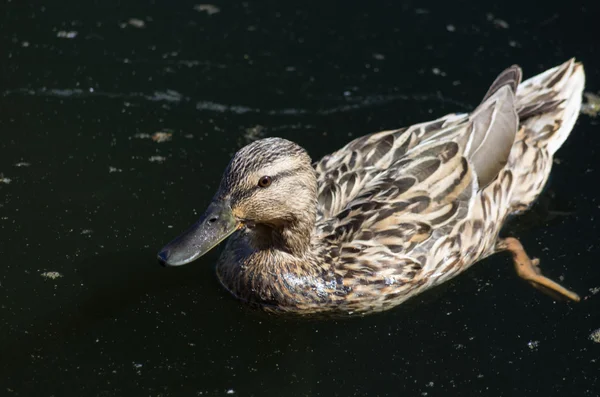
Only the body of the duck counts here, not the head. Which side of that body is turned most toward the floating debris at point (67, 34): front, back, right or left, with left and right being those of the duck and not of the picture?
right

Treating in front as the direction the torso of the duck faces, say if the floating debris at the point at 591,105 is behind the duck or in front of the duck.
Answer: behind

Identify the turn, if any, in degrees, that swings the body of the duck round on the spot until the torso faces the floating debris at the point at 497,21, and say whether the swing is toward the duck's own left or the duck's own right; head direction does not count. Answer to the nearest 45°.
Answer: approximately 135° to the duck's own right

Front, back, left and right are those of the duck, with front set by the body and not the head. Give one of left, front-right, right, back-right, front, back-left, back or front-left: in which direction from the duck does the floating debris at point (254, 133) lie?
right

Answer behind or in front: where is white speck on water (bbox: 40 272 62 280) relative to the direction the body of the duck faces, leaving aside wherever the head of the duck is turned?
in front

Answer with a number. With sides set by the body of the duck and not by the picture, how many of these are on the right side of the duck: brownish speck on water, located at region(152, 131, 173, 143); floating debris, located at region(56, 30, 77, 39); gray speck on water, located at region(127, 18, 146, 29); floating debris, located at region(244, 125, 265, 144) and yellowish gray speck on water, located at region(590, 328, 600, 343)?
4

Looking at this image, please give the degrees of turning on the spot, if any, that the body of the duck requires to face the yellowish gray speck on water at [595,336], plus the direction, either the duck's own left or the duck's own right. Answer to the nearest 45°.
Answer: approximately 135° to the duck's own left

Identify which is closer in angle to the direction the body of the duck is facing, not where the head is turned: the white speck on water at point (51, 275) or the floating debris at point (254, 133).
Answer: the white speck on water

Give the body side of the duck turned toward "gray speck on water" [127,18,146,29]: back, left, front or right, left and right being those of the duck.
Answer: right

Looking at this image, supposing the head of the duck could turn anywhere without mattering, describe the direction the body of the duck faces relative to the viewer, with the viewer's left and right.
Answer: facing the viewer and to the left of the viewer

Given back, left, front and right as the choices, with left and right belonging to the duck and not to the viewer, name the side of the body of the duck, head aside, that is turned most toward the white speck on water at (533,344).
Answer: left

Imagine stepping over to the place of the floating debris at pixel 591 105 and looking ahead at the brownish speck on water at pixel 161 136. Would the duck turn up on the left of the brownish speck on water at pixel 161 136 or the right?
left

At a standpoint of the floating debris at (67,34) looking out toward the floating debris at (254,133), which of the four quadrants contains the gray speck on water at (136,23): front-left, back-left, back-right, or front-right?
front-left
